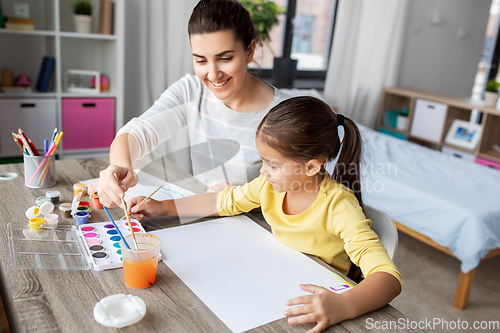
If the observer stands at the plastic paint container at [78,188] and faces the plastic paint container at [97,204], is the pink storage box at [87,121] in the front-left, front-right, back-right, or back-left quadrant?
back-left

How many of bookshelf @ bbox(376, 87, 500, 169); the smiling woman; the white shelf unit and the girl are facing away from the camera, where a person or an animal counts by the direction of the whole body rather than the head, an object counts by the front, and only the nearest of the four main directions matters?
0

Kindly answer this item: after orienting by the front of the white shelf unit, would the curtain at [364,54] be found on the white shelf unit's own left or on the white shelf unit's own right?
on the white shelf unit's own left

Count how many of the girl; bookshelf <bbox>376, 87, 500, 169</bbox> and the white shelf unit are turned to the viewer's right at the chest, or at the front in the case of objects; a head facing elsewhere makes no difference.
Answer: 0

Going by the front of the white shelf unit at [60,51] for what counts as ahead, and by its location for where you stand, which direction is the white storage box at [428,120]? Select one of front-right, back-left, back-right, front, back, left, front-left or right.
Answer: left

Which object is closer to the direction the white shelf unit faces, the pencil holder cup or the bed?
the pencil holder cup

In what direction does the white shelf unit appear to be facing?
toward the camera

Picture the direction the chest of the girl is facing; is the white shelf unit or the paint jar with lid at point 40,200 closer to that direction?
the paint jar with lid

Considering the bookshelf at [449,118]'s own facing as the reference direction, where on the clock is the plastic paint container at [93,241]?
The plastic paint container is roughly at 11 o'clock from the bookshelf.

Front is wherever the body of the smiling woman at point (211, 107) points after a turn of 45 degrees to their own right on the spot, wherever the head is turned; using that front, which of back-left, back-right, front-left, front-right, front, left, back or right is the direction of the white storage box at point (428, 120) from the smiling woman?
back-right

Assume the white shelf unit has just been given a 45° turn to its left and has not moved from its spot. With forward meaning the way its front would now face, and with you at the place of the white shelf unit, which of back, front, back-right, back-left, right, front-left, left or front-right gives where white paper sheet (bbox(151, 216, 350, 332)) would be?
front-right

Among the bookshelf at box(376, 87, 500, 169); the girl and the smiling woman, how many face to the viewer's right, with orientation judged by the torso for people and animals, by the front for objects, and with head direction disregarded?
0

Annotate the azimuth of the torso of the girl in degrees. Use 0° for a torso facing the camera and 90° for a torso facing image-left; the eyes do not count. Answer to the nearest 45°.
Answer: approximately 45°

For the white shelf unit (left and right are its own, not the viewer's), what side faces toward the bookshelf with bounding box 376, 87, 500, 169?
left

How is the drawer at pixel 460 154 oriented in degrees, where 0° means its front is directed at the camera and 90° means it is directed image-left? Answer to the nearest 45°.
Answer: approximately 45°

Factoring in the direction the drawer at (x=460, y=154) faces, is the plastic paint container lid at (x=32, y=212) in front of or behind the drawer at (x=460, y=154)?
in front

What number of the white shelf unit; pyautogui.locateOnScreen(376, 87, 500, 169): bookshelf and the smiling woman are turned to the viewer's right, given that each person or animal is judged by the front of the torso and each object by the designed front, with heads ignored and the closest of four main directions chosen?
0
